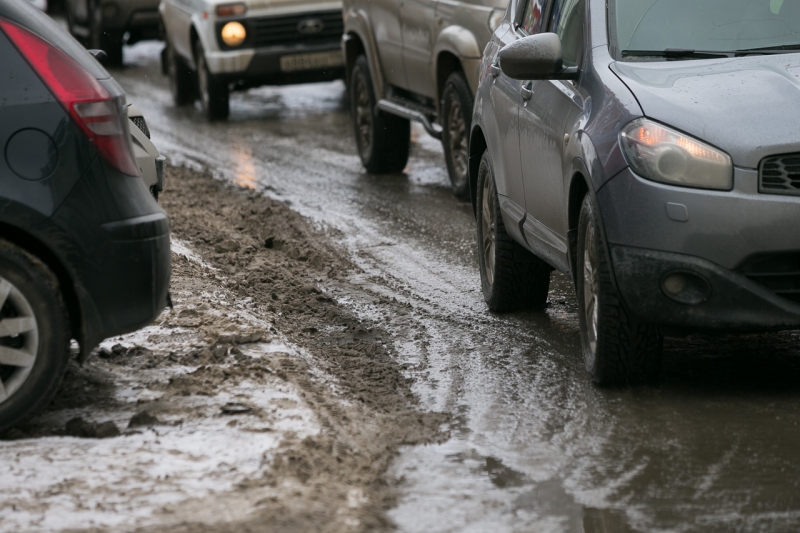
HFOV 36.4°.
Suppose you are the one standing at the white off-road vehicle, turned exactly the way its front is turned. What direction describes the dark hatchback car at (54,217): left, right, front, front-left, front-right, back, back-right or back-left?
front-right

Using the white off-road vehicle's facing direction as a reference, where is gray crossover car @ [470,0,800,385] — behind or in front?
in front

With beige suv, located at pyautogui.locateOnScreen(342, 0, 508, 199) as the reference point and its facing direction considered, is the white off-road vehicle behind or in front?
behind

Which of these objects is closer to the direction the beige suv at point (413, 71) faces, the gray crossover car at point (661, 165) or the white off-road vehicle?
the gray crossover car

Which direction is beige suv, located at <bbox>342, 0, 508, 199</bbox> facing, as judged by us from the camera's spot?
facing the viewer and to the right of the viewer

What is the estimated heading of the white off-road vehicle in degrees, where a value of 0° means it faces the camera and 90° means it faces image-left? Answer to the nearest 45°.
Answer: approximately 315°

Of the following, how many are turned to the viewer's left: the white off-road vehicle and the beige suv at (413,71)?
0

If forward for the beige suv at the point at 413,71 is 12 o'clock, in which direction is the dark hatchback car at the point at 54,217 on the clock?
The dark hatchback car is roughly at 2 o'clock from the beige suv.
